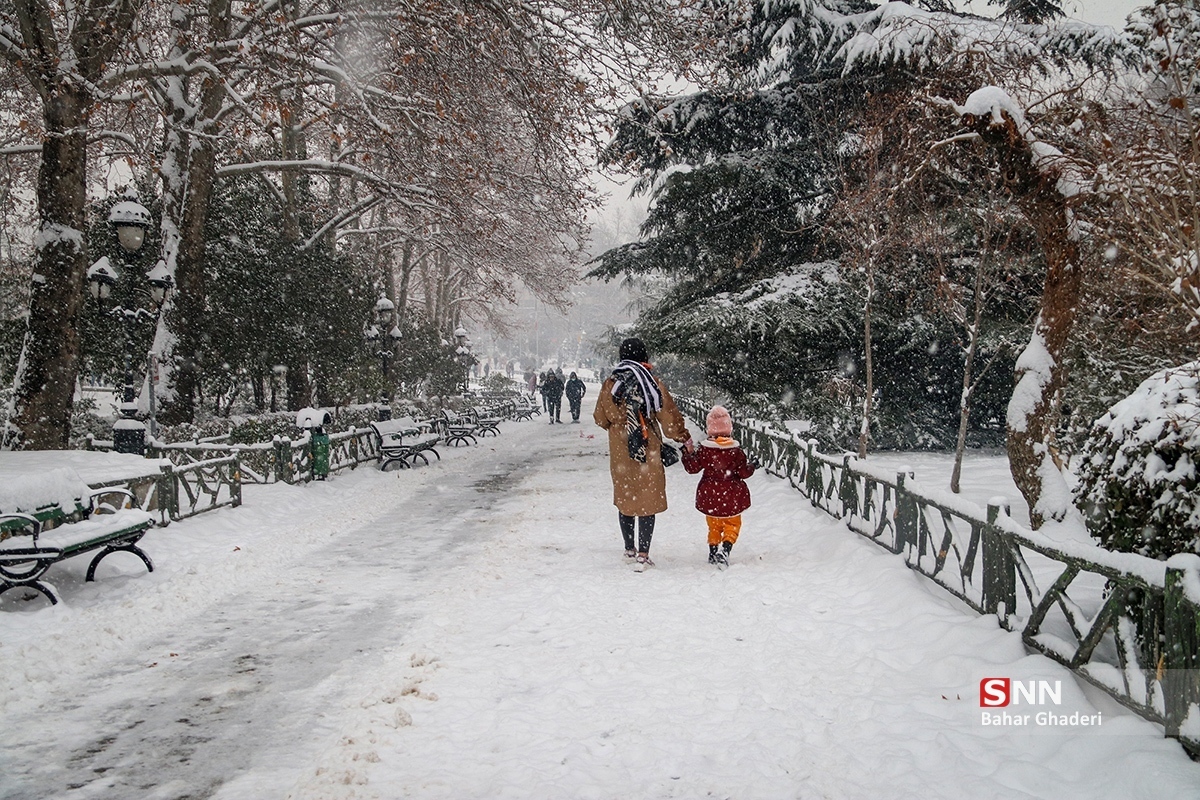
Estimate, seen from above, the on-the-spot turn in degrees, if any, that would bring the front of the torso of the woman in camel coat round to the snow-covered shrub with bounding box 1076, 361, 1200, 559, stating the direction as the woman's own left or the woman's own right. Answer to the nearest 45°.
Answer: approximately 135° to the woman's own right

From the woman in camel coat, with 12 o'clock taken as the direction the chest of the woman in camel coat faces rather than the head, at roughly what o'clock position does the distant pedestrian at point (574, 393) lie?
The distant pedestrian is roughly at 12 o'clock from the woman in camel coat.

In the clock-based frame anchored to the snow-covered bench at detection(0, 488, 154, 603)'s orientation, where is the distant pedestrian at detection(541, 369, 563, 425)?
The distant pedestrian is roughly at 9 o'clock from the snow-covered bench.

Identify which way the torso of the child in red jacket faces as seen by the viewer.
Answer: away from the camera

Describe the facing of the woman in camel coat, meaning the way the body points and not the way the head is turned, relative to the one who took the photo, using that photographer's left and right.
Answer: facing away from the viewer

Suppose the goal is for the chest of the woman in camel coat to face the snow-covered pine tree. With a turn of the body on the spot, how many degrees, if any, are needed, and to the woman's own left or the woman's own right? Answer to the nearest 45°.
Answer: approximately 45° to the woman's own right

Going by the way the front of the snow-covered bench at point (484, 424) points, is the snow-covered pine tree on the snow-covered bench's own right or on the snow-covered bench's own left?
on the snow-covered bench's own right

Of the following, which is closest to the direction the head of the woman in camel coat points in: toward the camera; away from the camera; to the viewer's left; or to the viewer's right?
away from the camera

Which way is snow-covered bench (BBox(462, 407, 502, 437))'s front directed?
to the viewer's right

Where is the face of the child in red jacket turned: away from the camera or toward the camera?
away from the camera
